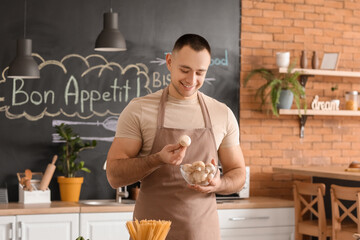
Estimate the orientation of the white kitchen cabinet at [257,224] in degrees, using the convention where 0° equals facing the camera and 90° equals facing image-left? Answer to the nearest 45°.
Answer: approximately 0°

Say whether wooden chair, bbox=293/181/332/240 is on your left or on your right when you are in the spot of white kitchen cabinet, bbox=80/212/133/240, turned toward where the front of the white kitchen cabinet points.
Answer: on your left

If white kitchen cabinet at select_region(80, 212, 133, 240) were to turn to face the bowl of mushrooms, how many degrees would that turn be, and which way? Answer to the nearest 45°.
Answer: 0° — it already faces it
